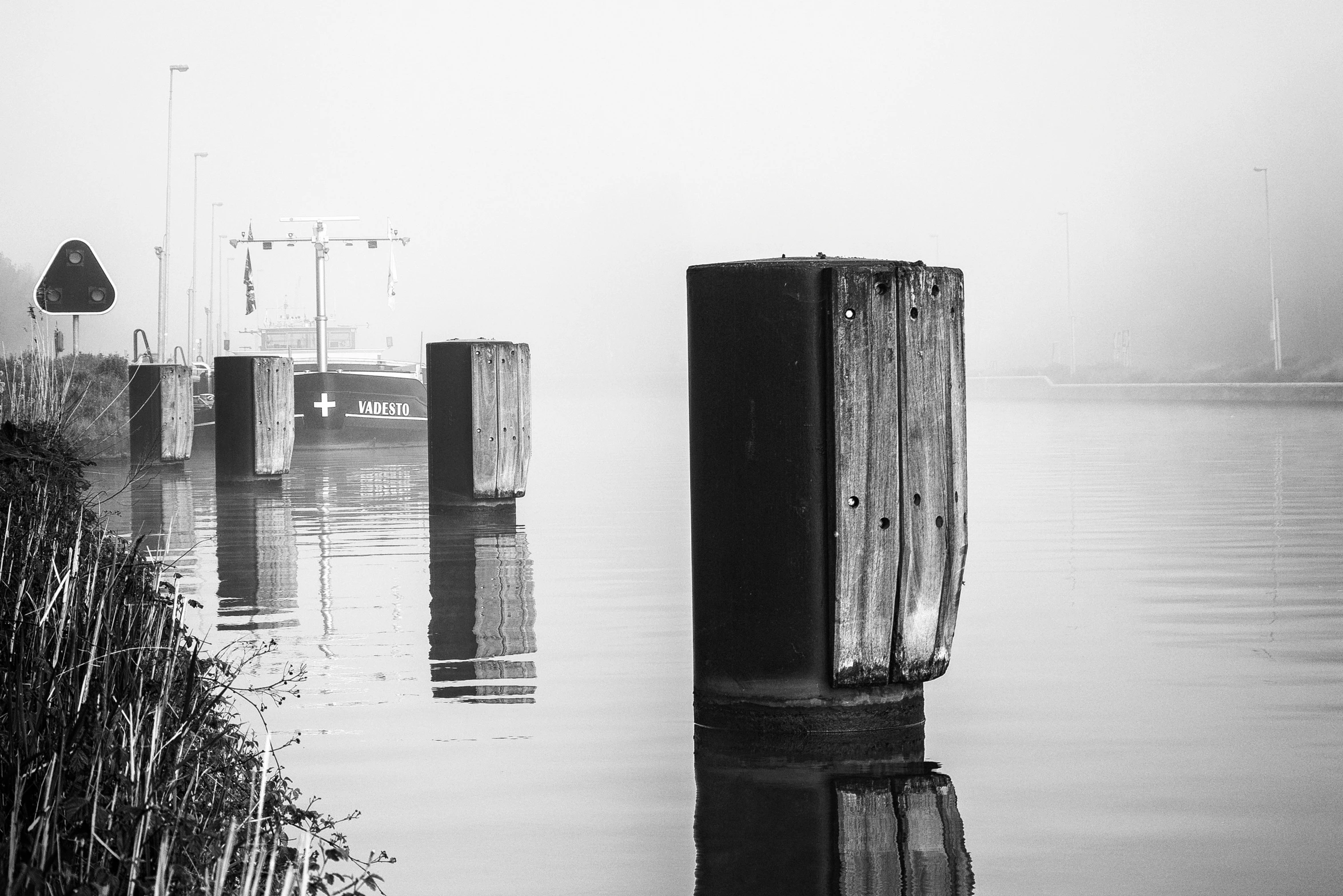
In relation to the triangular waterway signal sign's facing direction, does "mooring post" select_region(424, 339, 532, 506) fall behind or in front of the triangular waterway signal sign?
in front

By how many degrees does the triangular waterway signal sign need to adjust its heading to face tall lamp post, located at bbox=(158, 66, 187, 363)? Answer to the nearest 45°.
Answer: approximately 180°

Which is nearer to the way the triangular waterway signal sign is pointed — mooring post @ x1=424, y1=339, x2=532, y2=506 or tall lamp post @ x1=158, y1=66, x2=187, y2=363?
the mooring post

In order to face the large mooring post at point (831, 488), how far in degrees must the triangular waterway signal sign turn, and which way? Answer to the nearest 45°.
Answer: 0° — it already faces it

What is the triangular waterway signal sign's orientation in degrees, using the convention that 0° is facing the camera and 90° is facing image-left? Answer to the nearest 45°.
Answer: approximately 0°
